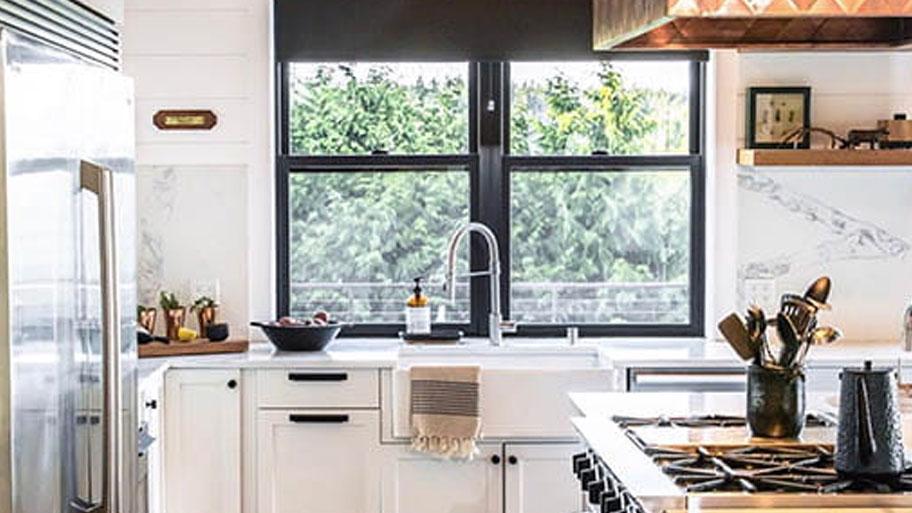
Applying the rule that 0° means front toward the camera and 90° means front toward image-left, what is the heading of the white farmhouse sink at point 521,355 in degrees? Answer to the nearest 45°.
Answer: approximately 0°

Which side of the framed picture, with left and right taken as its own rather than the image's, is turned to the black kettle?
front

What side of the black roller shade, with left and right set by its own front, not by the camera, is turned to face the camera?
front

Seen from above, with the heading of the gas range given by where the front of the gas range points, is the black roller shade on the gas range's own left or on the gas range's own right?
on the gas range's own right

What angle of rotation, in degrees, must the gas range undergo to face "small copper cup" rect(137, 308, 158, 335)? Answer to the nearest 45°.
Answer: approximately 45° to its right

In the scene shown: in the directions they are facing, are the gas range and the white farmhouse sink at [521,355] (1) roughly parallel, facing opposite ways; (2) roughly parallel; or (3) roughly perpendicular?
roughly perpendicular

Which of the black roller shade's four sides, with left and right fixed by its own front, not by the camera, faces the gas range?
front

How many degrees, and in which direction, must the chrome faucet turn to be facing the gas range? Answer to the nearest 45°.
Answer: approximately 45° to its left

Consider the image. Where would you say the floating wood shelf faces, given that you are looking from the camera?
facing the viewer

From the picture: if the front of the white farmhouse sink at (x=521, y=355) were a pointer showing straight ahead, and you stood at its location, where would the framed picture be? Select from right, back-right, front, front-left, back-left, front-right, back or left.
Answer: left

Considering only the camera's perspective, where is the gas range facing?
facing to the left of the viewer
